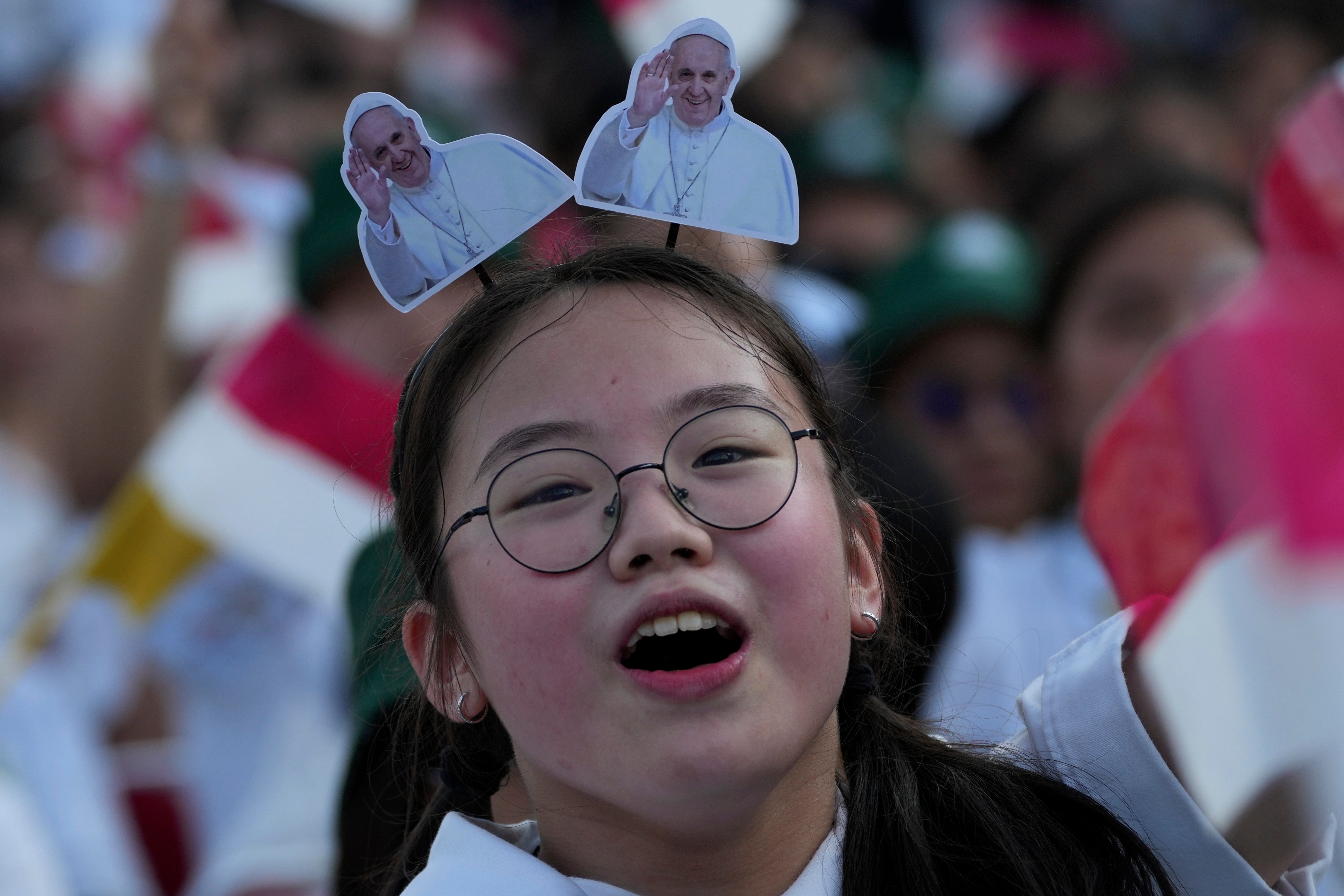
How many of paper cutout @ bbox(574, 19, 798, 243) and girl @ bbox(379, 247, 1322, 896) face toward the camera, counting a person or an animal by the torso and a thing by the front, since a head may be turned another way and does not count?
2

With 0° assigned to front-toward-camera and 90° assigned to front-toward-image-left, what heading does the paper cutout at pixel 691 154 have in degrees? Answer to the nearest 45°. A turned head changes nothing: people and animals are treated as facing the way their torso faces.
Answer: approximately 0°

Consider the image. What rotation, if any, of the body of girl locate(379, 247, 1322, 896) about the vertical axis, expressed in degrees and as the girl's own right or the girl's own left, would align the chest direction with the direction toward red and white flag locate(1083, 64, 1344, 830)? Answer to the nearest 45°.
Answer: approximately 135° to the girl's own left

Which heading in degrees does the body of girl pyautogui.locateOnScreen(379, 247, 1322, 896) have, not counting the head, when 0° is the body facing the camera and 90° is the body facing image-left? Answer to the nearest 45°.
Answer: approximately 0°
